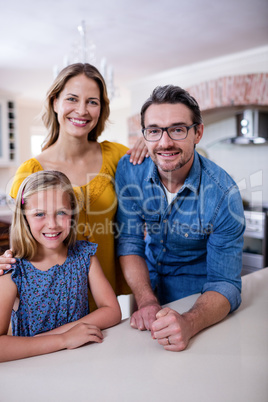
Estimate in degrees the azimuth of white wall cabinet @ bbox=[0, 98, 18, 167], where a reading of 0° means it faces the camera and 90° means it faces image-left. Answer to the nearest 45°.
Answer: approximately 315°

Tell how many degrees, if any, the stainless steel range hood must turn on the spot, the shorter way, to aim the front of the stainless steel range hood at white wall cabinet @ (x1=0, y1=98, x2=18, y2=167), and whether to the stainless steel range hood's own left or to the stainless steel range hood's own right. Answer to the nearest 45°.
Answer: approximately 45° to the stainless steel range hood's own right

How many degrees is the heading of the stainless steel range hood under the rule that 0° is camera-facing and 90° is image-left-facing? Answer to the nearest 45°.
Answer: approximately 45°

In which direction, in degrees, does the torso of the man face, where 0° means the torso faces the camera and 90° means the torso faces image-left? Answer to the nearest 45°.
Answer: approximately 0°
